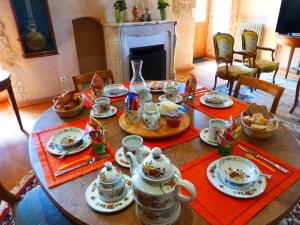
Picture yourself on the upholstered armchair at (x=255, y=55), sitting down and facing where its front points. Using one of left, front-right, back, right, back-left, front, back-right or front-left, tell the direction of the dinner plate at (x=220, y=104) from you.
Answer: front-right

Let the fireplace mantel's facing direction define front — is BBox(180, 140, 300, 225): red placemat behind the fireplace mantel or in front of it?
in front

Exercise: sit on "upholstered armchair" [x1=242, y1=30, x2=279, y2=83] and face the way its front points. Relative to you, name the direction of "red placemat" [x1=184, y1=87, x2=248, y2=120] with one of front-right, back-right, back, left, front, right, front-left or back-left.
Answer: front-right

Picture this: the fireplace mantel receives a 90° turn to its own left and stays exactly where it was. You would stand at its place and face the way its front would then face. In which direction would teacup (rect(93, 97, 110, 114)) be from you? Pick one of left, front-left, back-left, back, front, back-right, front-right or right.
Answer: back-right

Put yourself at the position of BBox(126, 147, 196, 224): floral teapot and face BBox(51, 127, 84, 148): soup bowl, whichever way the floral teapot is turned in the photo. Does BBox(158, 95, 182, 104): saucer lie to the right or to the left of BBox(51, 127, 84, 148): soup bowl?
right

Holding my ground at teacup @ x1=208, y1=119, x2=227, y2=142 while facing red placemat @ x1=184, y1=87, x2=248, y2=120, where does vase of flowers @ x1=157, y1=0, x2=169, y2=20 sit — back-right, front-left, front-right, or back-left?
front-left

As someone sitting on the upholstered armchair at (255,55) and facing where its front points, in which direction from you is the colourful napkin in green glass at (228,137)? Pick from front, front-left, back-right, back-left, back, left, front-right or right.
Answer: front-right

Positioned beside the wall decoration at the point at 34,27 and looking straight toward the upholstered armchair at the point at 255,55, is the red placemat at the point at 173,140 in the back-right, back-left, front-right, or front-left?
front-right

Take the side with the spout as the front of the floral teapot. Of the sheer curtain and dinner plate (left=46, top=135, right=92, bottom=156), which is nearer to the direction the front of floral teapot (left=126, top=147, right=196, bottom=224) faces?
the dinner plate

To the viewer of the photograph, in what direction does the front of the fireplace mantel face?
facing the viewer and to the right of the viewer

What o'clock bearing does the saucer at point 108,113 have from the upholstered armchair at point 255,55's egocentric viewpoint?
The saucer is roughly at 2 o'clock from the upholstered armchair.

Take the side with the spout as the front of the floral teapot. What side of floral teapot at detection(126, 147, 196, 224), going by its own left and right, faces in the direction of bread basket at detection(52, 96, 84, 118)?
front

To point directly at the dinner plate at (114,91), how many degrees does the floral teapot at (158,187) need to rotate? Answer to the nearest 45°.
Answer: approximately 45° to its right

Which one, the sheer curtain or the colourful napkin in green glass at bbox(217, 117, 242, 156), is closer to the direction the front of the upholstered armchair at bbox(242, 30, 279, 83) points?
the colourful napkin in green glass

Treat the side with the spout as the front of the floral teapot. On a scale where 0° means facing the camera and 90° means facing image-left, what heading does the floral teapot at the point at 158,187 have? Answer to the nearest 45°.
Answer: approximately 135°
